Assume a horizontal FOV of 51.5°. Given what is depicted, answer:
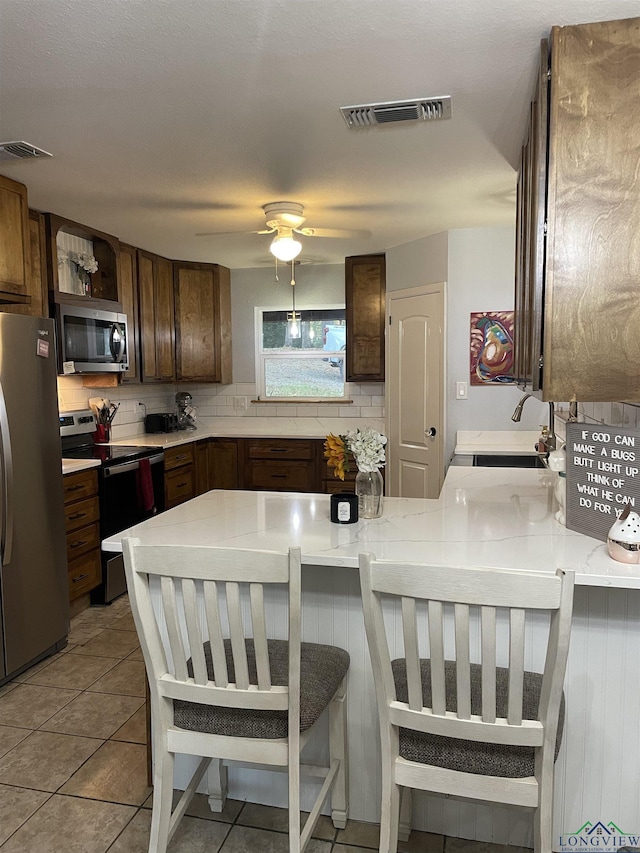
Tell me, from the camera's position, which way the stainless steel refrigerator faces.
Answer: facing the viewer and to the right of the viewer

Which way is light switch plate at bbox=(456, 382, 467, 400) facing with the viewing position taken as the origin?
facing the viewer

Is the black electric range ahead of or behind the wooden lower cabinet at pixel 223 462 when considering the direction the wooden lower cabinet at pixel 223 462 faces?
ahead

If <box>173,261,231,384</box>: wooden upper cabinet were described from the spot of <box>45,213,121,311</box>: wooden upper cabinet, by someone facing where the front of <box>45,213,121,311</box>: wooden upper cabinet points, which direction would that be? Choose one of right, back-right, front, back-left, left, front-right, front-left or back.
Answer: left

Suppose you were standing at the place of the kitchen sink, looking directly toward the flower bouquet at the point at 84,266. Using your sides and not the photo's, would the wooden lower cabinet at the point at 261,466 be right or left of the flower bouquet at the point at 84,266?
right

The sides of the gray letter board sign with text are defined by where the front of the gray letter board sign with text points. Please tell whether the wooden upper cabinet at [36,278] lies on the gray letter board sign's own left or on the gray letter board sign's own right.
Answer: on the gray letter board sign's own right

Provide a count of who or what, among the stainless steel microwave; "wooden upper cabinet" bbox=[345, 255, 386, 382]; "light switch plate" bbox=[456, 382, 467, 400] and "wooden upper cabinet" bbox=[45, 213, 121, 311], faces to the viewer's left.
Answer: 0

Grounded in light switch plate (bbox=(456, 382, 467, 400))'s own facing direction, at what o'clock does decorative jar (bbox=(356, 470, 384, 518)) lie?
The decorative jar is roughly at 12 o'clock from the light switch plate.

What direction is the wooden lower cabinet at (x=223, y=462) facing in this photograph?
toward the camera

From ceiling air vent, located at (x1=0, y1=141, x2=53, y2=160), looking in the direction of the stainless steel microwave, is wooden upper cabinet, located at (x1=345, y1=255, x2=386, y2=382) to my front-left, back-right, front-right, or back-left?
front-right

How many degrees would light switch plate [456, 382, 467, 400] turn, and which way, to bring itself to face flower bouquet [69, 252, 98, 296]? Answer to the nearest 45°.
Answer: approximately 90° to its right

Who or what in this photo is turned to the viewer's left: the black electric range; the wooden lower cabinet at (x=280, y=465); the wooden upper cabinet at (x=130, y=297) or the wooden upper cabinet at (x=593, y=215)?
the wooden upper cabinet at (x=593, y=215)

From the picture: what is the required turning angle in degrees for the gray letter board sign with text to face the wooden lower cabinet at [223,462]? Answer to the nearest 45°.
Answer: approximately 90° to its right

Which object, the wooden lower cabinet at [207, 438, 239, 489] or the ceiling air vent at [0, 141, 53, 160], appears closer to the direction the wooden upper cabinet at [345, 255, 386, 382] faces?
the ceiling air vent

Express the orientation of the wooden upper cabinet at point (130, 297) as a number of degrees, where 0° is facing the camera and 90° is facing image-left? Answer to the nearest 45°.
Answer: approximately 315°

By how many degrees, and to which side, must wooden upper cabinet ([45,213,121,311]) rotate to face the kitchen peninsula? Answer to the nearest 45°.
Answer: approximately 45° to its right
